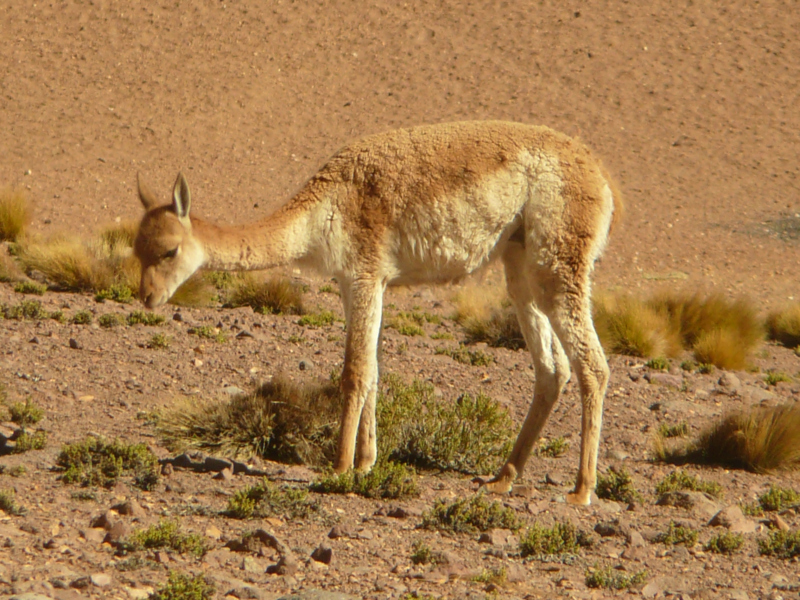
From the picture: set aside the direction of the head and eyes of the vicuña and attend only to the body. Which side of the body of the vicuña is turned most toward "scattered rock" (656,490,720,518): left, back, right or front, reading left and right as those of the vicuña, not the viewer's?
back

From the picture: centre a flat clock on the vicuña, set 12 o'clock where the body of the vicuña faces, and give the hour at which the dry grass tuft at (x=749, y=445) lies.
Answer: The dry grass tuft is roughly at 5 o'clock from the vicuña.

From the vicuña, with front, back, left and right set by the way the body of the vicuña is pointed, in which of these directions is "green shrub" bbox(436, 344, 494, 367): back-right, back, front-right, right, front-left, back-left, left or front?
right

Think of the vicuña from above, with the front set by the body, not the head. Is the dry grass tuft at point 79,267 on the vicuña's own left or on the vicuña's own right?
on the vicuña's own right

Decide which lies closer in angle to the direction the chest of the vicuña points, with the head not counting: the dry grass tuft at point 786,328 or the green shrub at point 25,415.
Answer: the green shrub

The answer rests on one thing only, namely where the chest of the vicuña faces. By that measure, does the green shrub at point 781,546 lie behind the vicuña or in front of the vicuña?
behind

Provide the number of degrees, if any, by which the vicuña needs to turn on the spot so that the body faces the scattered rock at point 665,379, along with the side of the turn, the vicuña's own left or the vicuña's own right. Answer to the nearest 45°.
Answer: approximately 135° to the vicuña's own right

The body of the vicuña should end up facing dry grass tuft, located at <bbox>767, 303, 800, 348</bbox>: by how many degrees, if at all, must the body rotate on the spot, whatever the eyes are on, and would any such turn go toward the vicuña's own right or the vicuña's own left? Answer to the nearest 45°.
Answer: approximately 135° to the vicuña's own right

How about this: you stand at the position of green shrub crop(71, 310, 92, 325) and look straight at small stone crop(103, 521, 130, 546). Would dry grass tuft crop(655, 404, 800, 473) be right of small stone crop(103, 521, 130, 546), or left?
left

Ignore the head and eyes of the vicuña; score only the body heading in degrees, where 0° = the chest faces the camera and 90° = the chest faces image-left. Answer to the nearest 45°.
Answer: approximately 90°

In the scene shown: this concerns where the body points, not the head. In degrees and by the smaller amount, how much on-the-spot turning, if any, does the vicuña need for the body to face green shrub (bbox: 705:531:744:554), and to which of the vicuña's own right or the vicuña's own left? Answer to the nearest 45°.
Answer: approximately 135° to the vicuña's own left

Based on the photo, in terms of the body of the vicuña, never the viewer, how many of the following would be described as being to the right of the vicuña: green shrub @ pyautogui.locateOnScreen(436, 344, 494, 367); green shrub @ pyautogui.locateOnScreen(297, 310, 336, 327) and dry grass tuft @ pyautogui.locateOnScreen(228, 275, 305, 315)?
3

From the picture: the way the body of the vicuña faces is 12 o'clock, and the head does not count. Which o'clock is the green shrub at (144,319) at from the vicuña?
The green shrub is roughly at 2 o'clock from the vicuña.
